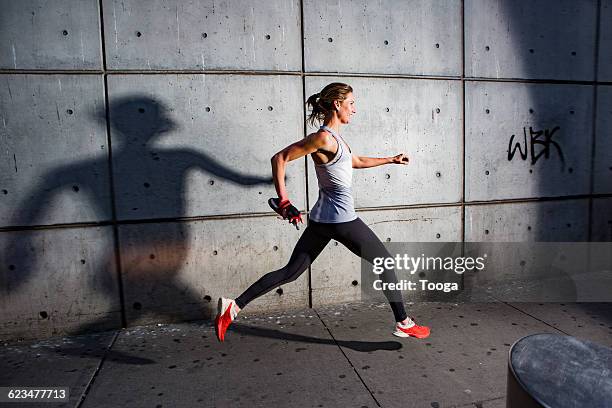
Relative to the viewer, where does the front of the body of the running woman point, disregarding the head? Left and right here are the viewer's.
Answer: facing to the right of the viewer

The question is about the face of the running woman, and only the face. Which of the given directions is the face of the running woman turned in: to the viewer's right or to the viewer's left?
to the viewer's right
